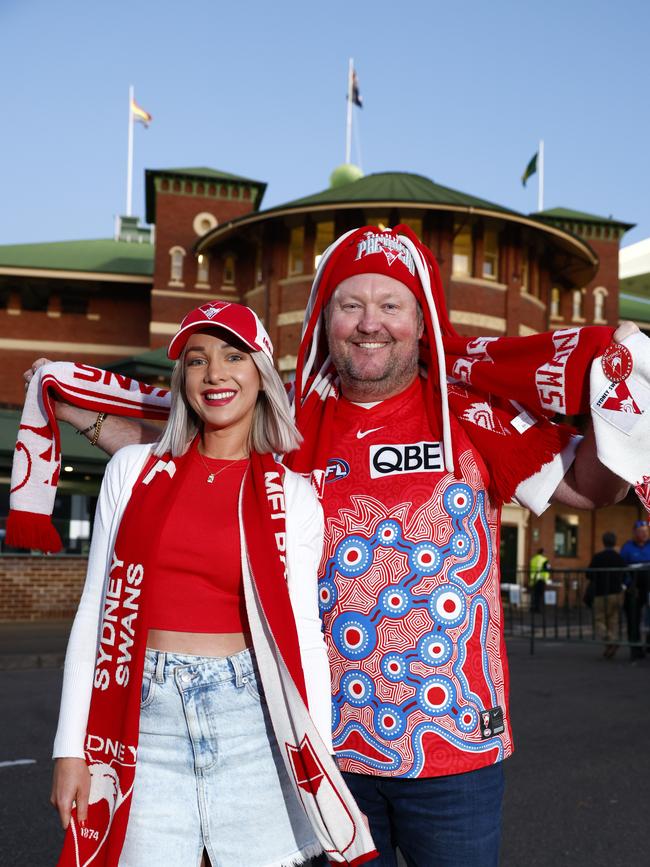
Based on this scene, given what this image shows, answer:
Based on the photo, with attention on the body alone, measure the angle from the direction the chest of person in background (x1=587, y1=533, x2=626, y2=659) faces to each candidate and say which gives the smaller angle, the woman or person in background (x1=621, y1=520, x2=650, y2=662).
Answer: the person in background

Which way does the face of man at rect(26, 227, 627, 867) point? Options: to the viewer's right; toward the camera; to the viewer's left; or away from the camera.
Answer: toward the camera

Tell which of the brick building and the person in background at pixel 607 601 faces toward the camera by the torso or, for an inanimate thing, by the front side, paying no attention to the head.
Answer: the brick building

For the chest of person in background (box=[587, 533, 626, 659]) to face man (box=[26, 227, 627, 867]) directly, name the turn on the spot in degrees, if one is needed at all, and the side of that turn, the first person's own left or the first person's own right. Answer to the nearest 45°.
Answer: approximately 180°

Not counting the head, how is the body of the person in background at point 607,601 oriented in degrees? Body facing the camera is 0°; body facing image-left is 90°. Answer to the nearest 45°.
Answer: approximately 180°

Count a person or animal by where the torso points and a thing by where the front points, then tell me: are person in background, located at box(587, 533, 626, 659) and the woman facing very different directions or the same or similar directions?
very different directions

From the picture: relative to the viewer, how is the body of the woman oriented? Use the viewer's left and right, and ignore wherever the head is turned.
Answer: facing the viewer

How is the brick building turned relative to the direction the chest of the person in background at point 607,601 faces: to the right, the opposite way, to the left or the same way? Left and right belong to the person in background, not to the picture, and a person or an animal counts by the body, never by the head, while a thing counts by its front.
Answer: the opposite way

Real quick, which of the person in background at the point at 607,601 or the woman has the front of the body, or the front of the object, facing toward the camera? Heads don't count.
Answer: the woman

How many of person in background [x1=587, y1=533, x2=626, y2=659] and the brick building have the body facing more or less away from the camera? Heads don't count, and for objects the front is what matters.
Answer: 1

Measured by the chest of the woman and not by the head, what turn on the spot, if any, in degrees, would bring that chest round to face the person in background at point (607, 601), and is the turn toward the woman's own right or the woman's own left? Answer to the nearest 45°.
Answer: approximately 135° to the woman's own left

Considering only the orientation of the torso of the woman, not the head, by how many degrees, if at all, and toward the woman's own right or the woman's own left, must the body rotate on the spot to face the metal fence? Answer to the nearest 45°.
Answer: approximately 135° to the woman's own left

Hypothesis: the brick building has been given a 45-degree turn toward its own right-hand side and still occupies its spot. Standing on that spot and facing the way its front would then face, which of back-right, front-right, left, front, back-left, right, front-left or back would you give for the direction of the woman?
front-left

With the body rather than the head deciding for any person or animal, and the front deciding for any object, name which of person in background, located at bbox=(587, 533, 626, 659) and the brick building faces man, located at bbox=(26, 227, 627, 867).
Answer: the brick building

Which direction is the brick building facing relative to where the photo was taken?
toward the camera

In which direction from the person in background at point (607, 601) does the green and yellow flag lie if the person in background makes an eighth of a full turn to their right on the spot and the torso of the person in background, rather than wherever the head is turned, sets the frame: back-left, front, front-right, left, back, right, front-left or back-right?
front-left

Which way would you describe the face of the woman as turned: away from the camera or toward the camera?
toward the camera
